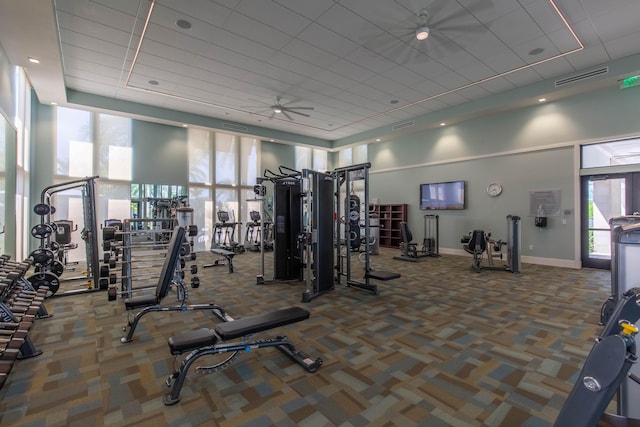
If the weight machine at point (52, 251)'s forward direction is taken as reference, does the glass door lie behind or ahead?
ahead

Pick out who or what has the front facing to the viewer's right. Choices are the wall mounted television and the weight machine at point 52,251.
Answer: the weight machine

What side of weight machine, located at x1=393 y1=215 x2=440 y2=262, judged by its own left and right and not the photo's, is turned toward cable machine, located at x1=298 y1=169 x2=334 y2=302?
right

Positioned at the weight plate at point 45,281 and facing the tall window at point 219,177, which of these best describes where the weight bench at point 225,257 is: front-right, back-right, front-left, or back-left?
front-right

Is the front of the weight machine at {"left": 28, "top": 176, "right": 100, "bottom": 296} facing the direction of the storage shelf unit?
yes

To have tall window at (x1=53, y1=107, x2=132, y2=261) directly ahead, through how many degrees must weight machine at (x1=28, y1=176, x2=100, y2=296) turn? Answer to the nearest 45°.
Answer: approximately 90° to its left

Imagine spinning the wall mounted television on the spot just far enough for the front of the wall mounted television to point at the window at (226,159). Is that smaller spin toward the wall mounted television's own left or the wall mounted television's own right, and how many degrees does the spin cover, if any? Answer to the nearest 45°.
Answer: approximately 45° to the wall mounted television's own right

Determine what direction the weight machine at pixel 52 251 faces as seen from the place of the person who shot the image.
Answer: facing to the right of the viewer

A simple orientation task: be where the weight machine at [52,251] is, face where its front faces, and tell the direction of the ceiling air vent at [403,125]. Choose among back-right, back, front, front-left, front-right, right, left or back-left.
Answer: front

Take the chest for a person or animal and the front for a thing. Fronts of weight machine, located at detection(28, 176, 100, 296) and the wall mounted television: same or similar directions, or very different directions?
very different directions

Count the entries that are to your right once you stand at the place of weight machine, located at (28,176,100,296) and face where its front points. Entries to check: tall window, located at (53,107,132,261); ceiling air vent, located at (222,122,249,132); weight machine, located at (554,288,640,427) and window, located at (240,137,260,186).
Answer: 1

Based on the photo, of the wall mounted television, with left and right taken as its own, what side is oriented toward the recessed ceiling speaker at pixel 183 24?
front
